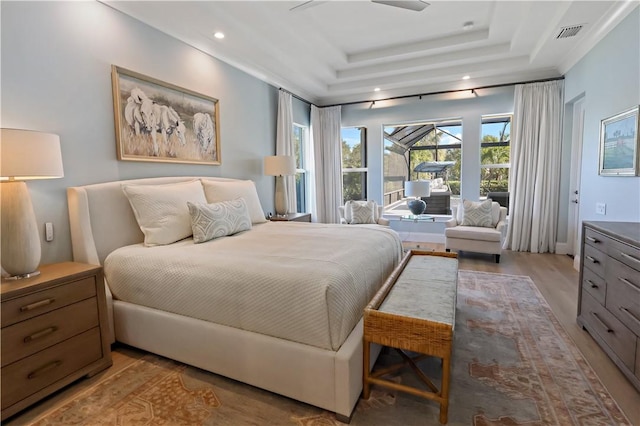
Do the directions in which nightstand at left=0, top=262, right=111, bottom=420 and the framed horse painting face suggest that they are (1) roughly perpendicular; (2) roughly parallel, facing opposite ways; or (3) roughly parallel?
roughly parallel

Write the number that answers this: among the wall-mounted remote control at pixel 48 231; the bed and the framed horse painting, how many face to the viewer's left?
0

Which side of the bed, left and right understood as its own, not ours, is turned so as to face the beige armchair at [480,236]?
left

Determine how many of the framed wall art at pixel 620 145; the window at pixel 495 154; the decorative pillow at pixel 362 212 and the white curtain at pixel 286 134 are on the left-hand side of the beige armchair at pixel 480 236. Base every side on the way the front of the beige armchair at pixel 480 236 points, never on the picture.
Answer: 1

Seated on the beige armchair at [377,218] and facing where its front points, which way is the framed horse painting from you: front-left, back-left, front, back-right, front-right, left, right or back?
front-right

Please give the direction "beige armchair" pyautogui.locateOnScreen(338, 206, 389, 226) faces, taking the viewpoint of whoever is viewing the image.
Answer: facing the viewer

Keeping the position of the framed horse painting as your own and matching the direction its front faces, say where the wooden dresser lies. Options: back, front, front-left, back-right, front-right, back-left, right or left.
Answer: front

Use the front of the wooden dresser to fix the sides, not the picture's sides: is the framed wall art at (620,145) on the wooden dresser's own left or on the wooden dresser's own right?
on the wooden dresser's own right

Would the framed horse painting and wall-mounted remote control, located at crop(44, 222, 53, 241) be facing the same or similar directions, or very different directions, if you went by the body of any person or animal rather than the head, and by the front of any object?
same or similar directions

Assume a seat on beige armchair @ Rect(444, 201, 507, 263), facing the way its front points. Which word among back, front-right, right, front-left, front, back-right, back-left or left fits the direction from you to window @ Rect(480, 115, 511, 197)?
back-right

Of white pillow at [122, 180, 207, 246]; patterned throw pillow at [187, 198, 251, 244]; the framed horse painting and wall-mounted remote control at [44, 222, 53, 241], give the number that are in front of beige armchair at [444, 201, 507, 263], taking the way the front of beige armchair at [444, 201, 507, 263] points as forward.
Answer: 4

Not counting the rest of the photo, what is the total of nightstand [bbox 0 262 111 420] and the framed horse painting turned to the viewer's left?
0

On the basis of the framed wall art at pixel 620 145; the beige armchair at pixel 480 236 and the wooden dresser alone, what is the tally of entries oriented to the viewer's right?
0

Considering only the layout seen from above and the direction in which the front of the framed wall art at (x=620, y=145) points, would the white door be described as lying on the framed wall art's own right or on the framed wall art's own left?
on the framed wall art's own right

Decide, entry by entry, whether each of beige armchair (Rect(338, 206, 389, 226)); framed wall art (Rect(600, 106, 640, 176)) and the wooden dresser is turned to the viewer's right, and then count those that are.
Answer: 0

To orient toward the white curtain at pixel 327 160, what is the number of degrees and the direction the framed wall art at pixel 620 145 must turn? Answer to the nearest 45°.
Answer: approximately 45° to its right

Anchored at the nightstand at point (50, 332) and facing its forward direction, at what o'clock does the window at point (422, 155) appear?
The window is roughly at 10 o'clock from the nightstand.

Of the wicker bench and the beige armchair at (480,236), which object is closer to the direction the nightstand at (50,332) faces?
the wicker bench

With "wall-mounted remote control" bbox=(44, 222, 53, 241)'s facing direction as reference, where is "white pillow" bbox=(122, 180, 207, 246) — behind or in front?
in front

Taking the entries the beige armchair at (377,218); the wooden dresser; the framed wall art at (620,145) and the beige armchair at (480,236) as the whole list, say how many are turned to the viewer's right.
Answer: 0

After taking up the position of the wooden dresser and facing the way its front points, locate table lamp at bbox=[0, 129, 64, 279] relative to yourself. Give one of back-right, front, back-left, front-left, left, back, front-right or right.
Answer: front

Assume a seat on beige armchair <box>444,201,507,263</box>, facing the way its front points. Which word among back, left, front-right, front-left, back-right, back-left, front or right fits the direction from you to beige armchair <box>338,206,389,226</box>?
front-right

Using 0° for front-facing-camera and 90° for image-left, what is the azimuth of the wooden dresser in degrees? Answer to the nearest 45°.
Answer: approximately 45°

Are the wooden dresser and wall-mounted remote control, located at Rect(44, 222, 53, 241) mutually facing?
yes
